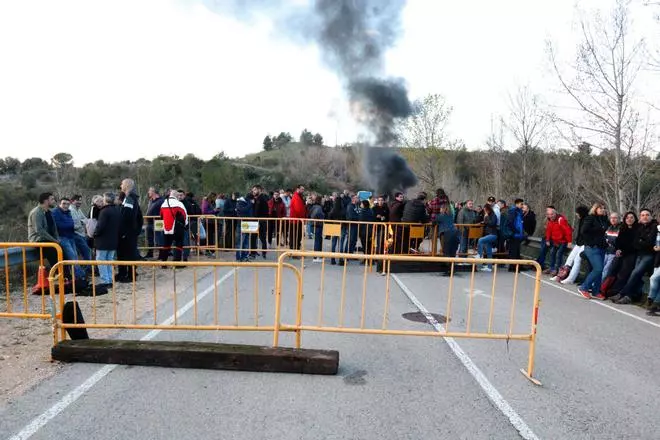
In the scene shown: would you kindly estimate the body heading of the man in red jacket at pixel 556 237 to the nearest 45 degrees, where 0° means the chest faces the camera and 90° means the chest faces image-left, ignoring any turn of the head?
approximately 45°

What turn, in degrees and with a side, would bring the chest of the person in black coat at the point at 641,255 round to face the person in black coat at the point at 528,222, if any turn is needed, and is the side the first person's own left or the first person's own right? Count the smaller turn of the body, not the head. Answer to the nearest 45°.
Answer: approximately 90° to the first person's own right

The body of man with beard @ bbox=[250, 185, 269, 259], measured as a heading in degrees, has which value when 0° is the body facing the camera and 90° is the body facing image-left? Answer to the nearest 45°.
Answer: approximately 45°

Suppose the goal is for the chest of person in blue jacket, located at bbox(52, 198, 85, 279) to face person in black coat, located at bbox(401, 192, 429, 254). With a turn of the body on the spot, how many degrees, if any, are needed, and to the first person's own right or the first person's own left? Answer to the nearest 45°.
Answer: approximately 45° to the first person's own left
